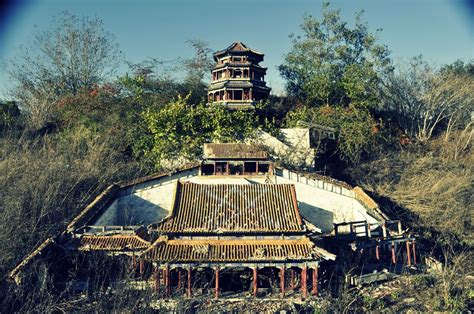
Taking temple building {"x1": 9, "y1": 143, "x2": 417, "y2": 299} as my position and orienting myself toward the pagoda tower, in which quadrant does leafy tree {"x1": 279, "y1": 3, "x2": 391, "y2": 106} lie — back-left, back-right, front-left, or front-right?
front-right

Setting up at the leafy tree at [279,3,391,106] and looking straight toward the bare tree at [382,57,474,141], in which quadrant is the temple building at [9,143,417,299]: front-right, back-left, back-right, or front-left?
back-right

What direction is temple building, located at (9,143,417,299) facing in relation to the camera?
toward the camera

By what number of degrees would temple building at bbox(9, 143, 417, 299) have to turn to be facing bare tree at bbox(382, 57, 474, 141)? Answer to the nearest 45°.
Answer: approximately 135° to its left

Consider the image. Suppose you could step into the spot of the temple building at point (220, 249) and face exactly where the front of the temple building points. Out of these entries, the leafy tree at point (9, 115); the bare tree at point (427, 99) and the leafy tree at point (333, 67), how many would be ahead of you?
0

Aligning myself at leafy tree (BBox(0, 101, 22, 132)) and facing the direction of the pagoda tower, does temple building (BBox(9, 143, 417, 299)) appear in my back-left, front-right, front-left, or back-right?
front-right

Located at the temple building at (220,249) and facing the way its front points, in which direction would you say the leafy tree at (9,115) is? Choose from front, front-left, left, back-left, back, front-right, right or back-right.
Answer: back-right

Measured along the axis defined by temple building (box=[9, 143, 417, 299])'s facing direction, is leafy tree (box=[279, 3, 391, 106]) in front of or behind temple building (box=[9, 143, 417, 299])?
behind
